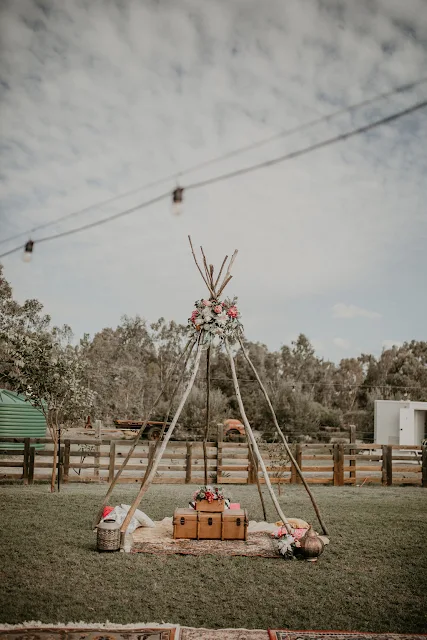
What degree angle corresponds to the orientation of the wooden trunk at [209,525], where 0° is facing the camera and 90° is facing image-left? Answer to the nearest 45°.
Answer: approximately 0°

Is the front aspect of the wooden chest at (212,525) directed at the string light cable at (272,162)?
yes

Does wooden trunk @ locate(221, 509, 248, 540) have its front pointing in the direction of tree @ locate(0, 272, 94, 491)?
no

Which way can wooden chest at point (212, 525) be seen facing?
toward the camera

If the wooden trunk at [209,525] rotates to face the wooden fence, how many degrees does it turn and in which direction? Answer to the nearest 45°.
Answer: approximately 180°

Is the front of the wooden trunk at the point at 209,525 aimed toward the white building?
no

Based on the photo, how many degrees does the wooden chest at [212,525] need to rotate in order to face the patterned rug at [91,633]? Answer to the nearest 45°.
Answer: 0° — it already faces it

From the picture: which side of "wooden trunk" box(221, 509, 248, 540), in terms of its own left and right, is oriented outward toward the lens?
front
